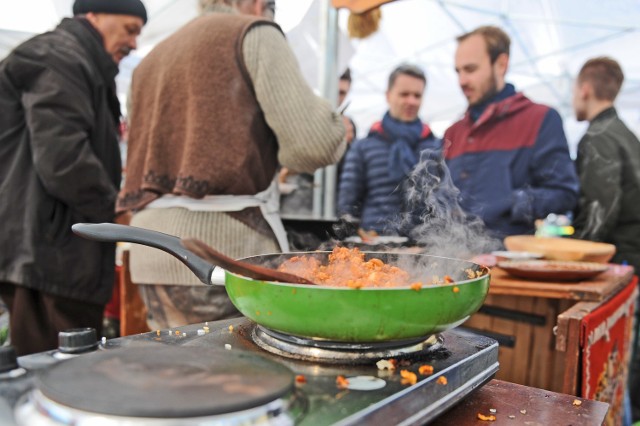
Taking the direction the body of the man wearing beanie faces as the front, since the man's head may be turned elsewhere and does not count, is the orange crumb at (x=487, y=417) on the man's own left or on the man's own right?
on the man's own right

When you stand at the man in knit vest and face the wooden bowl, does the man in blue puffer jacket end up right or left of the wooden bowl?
left

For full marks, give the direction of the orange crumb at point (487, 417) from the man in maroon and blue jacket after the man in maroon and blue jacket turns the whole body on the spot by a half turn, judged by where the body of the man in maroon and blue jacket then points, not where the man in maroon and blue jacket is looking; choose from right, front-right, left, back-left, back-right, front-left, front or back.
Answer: back-right

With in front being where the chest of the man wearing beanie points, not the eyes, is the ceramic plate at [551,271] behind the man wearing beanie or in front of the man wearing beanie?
in front

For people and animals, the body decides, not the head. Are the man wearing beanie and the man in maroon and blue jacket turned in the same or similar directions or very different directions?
very different directions

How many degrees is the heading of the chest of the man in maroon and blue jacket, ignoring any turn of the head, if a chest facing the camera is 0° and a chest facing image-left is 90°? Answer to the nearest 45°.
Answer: approximately 45°

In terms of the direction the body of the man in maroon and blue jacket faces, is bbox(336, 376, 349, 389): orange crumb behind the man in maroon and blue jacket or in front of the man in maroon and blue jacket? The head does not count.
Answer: in front

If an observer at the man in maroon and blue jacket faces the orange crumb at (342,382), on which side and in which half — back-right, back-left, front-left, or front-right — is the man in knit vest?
front-right

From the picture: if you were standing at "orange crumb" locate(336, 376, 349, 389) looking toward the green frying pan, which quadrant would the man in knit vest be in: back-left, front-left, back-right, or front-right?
front-left

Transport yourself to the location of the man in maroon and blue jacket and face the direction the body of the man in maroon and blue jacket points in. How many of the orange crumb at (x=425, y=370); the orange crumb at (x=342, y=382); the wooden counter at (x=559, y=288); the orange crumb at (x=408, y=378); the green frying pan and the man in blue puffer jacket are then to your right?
1

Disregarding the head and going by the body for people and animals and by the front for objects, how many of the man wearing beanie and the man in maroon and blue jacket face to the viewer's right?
1

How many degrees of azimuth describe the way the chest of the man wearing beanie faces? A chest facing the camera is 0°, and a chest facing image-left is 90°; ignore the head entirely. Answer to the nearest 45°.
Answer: approximately 270°

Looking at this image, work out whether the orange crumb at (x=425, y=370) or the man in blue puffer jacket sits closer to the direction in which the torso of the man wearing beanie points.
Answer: the man in blue puffer jacket

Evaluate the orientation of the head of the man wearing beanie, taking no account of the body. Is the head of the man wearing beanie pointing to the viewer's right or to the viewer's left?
to the viewer's right
